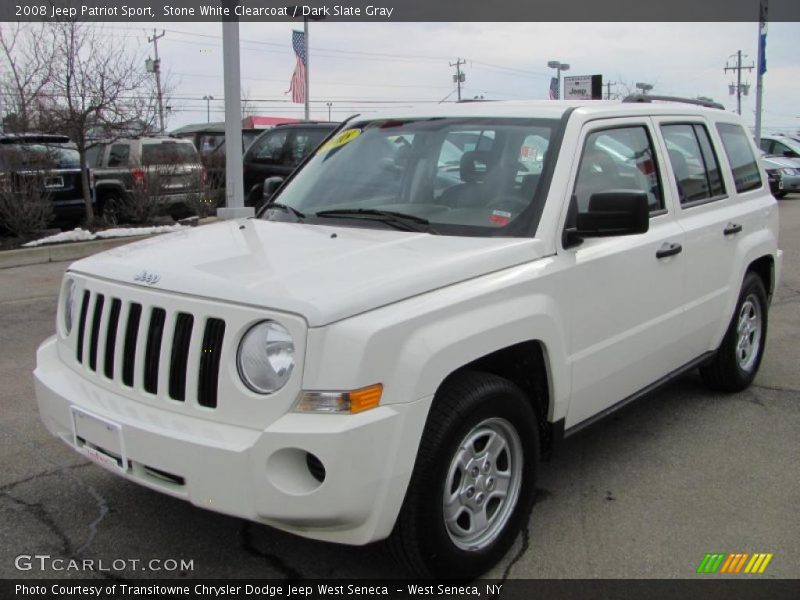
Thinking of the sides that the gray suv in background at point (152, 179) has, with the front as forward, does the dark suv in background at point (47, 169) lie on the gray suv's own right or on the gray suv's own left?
on the gray suv's own left

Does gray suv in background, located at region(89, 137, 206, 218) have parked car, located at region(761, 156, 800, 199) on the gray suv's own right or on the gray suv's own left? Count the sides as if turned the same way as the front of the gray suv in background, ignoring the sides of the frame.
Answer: on the gray suv's own right

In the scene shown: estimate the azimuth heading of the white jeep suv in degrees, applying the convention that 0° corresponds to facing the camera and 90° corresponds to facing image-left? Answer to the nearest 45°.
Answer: approximately 45°

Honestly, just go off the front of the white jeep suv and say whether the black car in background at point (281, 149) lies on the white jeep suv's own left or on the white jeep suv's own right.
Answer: on the white jeep suv's own right

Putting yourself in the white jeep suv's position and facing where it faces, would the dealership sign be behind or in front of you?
behind

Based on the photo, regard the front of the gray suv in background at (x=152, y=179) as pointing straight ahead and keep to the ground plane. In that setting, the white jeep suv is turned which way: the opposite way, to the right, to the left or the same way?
to the left

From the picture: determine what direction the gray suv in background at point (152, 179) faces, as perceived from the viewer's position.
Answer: facing away from the viewer and to the left of the viewer

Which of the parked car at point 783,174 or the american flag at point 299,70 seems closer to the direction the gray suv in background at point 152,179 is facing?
the american flag

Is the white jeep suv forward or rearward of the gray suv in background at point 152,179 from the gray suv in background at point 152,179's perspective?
rearward

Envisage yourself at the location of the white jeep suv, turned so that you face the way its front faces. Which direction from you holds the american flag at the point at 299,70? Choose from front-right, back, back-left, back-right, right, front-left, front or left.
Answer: back-right

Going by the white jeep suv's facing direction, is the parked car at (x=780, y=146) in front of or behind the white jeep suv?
behind
